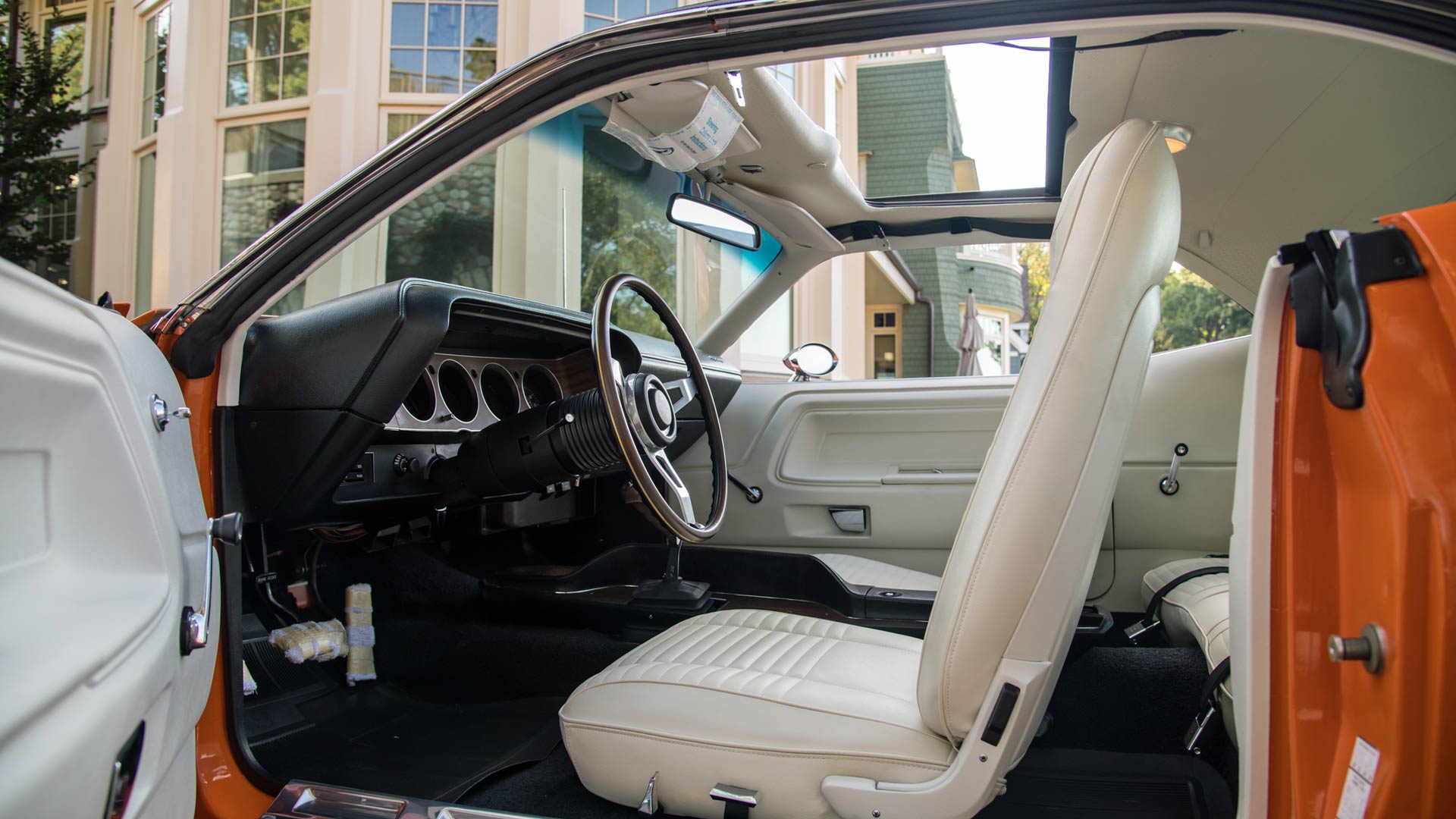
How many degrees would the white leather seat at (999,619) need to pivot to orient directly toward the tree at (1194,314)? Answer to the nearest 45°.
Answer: approximately 135° to its right

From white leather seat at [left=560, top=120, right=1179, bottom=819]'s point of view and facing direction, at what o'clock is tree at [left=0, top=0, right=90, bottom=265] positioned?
The tree is roughly at 1 o'clock from the white leather seat.

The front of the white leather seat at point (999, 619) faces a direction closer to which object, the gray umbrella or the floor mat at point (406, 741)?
the floor mat

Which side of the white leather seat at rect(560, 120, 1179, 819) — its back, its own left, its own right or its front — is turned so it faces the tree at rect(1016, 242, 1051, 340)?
right

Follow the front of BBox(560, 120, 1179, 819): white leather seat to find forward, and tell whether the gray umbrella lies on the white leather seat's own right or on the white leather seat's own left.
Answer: on the white leather seat's own right

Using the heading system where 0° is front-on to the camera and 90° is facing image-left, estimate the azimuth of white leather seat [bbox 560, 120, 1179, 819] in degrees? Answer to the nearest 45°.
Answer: approximately 90°
